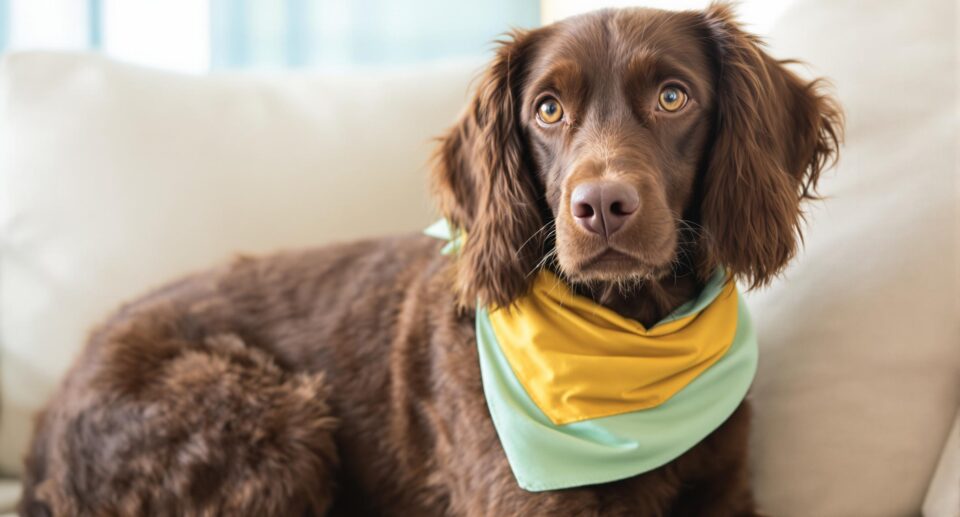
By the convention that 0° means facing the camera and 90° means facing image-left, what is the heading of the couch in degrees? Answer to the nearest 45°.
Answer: approximately 0°

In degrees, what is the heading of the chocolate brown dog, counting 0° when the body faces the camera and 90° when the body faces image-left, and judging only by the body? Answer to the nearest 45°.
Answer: approximately 315°
